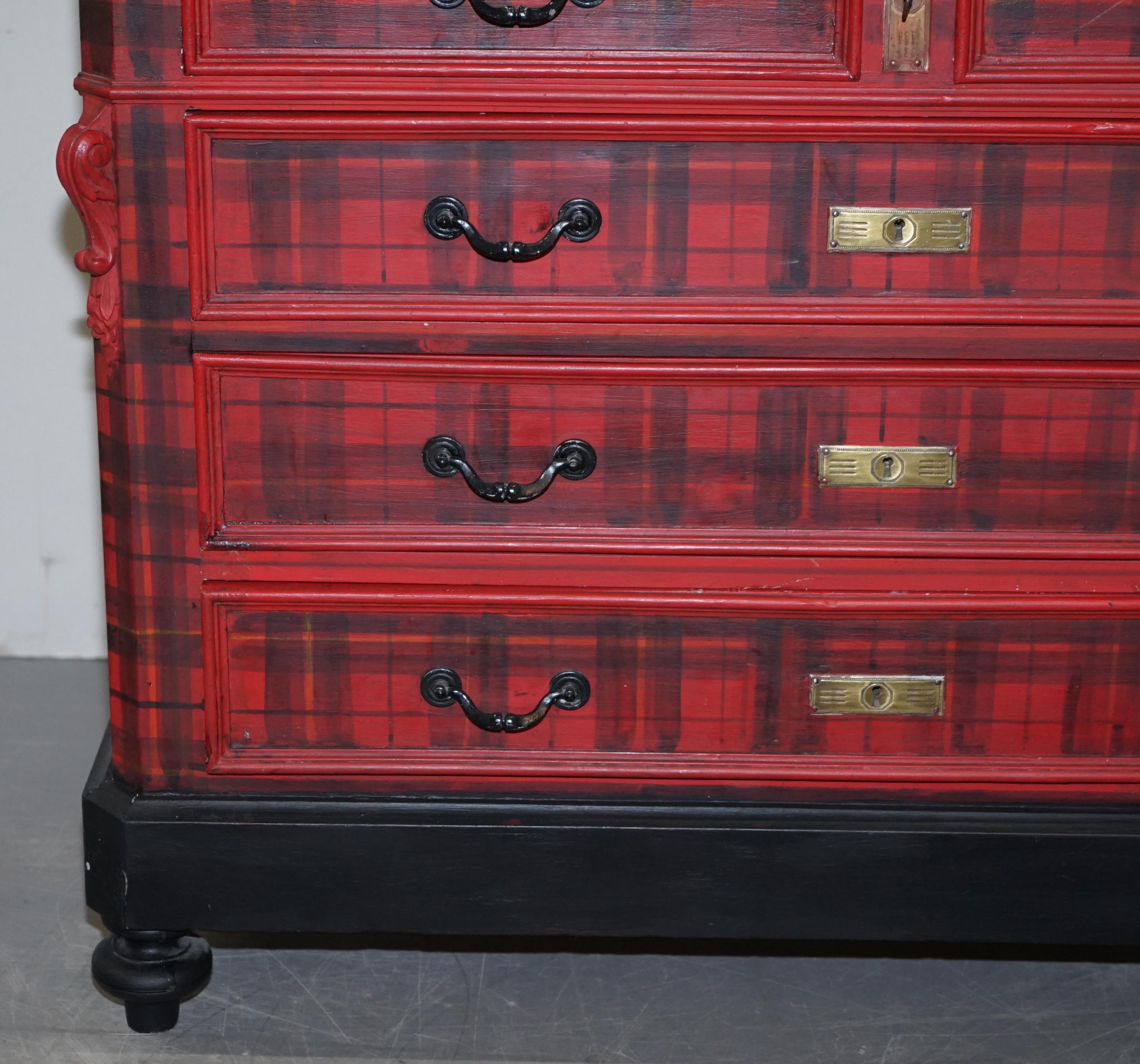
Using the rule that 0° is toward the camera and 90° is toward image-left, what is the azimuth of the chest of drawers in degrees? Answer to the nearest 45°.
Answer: approximately 0°
